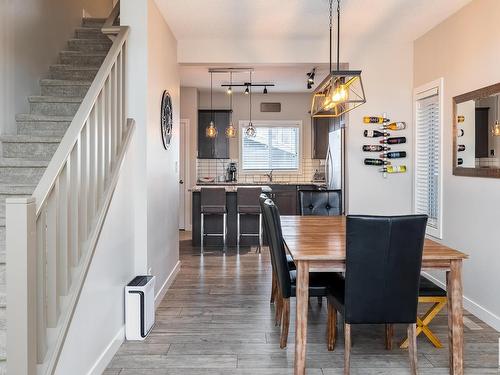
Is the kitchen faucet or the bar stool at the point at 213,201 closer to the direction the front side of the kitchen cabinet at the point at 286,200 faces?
the bar stool

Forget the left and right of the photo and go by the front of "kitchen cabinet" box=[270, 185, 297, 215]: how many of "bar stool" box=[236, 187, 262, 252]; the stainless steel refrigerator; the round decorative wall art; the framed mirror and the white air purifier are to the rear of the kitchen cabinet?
0

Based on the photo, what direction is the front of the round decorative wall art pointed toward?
to the viewer's right

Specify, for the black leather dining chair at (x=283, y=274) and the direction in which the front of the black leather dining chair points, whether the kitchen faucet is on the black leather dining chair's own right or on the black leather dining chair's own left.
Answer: on the black leather dining chair's own left

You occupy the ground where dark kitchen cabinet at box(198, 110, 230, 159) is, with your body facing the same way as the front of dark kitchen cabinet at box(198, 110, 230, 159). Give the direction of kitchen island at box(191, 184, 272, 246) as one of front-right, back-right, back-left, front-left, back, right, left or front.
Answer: front

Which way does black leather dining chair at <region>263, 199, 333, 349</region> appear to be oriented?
to the viewer's right

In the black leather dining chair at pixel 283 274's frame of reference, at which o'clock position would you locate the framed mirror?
The framed mirror is roughly at 11 o'clock from the black leather dining chair.

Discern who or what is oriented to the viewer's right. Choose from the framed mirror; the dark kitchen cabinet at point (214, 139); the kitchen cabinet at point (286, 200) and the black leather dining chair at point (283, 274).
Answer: the black leather dining chair

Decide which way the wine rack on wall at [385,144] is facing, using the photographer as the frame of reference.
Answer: facing the viewer

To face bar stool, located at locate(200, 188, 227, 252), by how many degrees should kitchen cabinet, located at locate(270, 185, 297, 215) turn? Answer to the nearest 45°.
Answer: approximately 45° to its right

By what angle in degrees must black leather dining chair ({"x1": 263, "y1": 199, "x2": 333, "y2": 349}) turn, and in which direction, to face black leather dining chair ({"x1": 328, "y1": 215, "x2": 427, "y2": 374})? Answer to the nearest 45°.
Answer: approximately 45° to its right

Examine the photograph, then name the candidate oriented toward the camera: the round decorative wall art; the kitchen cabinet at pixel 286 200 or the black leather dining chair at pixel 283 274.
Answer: the kitchen cabinet

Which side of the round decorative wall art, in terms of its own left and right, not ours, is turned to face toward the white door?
left

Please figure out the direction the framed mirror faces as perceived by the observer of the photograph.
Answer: facing the viewer and to the left of the viewer

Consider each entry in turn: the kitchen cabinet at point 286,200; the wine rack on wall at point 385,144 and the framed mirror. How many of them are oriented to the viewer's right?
0

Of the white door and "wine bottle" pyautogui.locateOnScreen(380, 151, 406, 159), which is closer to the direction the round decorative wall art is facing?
the wine bottle

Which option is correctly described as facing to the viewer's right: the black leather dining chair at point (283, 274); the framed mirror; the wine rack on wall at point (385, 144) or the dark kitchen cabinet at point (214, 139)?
the black leather dining chair
